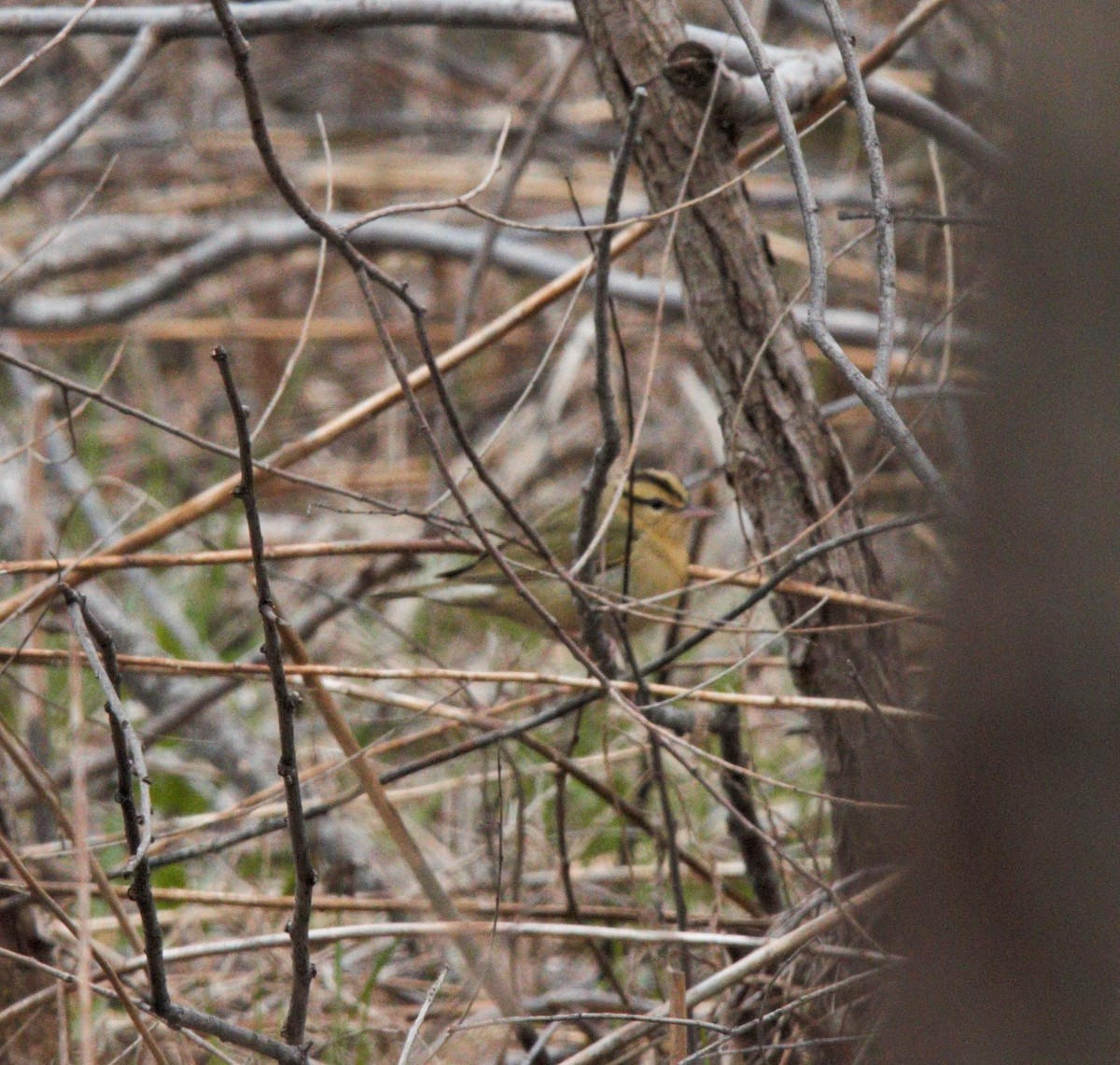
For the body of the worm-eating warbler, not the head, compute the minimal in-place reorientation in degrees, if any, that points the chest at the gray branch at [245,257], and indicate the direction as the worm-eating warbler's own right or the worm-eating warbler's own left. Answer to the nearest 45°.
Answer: approximately 135° to the worm-eating warbler's own left

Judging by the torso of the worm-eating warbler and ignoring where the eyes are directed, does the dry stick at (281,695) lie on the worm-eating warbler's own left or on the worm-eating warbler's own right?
on the worm-eating warbler's own right

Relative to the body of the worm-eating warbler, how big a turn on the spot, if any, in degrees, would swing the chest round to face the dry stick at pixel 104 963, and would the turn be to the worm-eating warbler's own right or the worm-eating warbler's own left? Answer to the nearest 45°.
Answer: approximately 90° to the worm-eating warbler's own right

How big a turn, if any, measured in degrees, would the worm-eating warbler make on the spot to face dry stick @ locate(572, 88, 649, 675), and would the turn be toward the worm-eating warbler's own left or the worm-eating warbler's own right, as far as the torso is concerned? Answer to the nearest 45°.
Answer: approximately 90° to the worm-eating warbler's own right

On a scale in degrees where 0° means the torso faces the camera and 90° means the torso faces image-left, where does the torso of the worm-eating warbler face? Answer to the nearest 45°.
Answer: approximately 270°

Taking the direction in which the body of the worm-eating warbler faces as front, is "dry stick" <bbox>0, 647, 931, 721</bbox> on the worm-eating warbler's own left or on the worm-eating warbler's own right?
on the worm-eating warbler's own right
